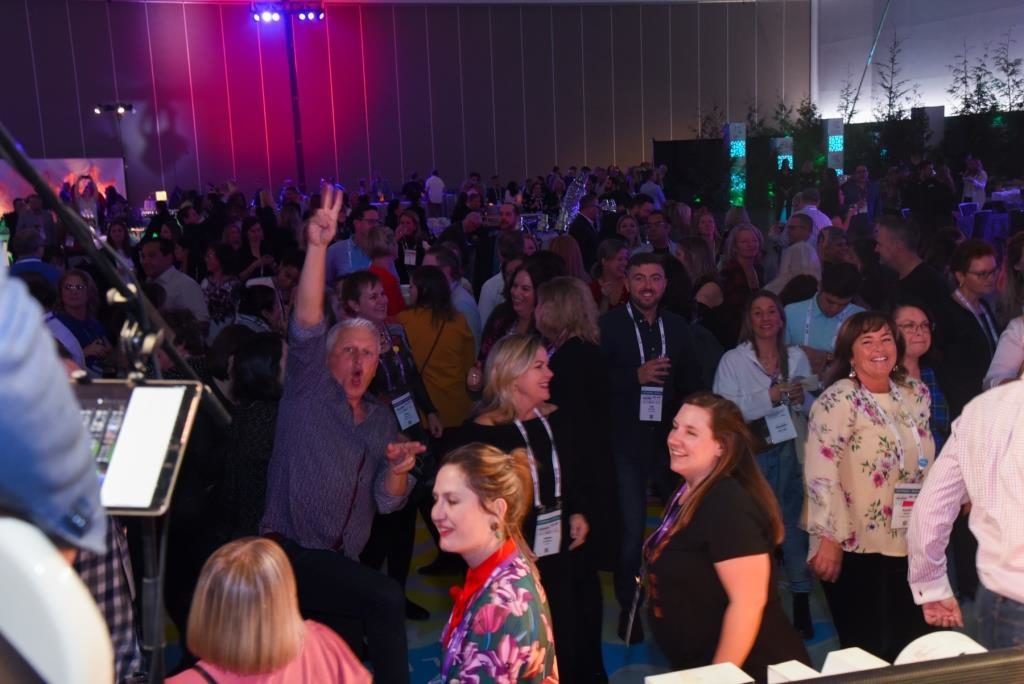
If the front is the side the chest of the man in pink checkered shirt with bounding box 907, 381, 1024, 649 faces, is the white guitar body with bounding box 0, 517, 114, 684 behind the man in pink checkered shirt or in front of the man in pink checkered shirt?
behind

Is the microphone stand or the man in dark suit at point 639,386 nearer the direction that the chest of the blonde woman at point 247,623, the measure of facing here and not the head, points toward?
the man in dark suit

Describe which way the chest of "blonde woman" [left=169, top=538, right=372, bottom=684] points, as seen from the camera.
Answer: away from the camera

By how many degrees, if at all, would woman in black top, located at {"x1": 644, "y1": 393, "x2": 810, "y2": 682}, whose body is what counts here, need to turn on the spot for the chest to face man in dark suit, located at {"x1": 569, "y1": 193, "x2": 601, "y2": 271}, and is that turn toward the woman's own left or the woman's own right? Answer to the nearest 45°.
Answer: approximately 90° to the woman's own right

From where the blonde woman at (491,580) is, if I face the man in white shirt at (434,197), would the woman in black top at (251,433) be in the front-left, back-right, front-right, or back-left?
front-left

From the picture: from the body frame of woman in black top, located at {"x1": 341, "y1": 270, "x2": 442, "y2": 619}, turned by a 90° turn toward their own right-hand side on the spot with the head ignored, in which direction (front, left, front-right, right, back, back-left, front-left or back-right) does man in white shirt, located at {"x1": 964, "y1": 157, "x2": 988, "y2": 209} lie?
back

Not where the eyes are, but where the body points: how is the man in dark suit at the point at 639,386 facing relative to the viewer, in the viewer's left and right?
facing the viewer

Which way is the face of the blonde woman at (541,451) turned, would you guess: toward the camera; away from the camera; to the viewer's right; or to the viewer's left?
to the viewer's right

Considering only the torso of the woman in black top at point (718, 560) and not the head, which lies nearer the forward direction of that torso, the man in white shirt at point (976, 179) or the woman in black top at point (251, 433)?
the woman in black top
